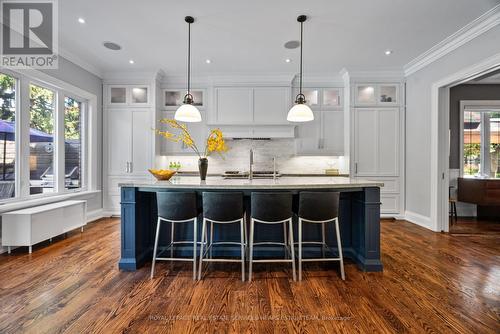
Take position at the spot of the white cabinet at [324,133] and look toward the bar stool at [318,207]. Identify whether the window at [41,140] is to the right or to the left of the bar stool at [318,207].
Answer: right

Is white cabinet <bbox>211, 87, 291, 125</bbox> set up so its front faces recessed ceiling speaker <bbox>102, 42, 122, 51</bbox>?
no

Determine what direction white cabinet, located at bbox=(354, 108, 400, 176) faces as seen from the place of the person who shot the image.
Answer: facing the viewer

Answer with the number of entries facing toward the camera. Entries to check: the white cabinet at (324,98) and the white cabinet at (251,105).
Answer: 2

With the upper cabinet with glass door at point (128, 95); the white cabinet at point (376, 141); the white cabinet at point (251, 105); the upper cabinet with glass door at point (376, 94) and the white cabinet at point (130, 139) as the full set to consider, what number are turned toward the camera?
5

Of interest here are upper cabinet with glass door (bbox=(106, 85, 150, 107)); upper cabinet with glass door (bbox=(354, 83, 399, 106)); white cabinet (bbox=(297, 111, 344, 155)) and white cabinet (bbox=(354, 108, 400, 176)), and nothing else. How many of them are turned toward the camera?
4

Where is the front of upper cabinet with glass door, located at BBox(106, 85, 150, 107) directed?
toward the camera

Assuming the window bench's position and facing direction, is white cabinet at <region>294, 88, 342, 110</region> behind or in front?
in front

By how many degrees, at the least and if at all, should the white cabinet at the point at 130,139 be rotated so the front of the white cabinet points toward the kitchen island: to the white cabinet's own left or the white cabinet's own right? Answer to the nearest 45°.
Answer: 0° — it already faces it

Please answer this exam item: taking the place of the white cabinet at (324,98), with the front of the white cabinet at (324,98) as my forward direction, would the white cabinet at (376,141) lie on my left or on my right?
on my left

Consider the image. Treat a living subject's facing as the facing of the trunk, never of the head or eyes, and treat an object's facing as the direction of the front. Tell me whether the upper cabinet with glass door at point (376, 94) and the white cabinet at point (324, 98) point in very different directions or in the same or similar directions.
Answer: same or similar directions

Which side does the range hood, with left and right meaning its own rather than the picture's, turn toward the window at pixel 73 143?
right

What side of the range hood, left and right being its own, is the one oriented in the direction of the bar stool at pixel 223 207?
front

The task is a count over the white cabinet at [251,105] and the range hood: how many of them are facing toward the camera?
2

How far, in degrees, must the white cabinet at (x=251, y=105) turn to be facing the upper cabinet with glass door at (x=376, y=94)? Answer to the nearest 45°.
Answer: approximately 90° to its left

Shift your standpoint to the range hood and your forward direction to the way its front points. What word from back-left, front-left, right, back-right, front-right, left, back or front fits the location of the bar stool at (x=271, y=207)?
front

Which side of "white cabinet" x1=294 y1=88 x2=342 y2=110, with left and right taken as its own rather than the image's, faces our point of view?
front

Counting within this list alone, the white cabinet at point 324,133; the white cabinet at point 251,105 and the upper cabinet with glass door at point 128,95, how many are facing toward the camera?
3

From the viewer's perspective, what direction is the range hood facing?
toward the camera

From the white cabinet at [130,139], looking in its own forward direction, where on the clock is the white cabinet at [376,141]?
the white cabinet at [376,141] is roughly at 10 o'clock from the white cabinet at [130,139].

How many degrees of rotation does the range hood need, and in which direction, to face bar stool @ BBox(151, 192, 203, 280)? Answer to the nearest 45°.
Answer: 0° — it already faces it
